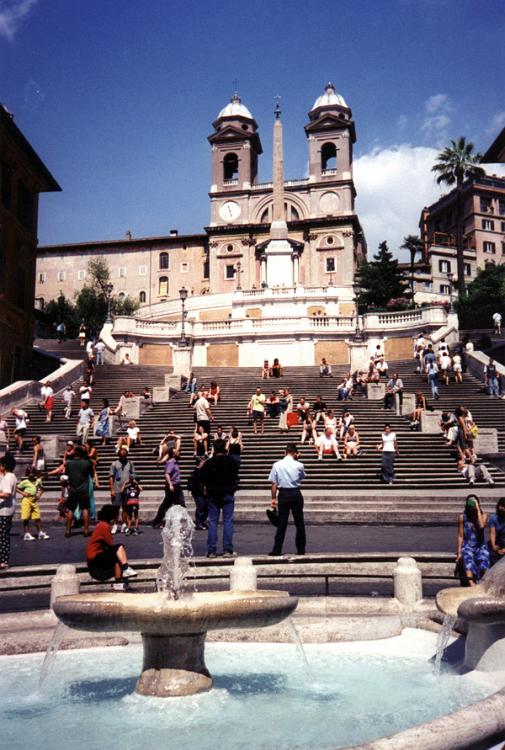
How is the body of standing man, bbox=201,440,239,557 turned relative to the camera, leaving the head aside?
away from the camera

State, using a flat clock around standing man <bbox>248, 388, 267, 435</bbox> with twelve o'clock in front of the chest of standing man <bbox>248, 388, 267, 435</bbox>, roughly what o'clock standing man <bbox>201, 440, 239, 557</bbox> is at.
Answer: standing man <bbox>201, 440, 239, 557</bbox> is roughly at 12 o'clock from standing man <bbox>248, 388, 267, 435</bbox>.

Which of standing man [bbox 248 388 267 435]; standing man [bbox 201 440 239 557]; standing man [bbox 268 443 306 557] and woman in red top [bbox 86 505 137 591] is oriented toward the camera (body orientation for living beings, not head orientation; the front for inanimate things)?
standing man [bbox 248 388 267 435]

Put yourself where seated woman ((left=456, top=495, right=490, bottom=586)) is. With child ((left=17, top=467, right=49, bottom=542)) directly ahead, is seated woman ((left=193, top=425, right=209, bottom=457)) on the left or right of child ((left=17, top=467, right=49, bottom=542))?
right

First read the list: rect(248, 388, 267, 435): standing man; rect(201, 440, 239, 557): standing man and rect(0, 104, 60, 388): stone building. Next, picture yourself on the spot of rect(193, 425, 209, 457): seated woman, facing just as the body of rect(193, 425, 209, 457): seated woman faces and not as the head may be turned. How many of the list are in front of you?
1
